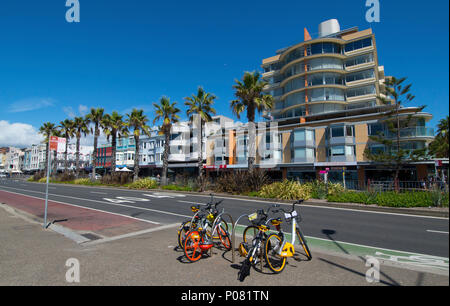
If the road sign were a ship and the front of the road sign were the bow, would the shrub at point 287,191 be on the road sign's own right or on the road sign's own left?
on the road sign's own left

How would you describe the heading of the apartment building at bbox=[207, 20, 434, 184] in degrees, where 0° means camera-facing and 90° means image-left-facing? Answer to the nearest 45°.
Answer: approximately 45°

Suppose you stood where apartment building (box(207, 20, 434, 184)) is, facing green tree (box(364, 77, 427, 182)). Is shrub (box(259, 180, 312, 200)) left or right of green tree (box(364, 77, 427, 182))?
right

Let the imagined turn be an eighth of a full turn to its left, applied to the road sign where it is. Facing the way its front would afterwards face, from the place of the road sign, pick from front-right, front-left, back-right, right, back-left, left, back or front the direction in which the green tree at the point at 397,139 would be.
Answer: front-left

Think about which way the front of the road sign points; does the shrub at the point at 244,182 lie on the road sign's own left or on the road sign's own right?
on the road sign's own left

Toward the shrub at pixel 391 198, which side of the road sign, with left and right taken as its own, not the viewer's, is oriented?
left

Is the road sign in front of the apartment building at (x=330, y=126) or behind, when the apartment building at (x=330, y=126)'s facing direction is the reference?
in front

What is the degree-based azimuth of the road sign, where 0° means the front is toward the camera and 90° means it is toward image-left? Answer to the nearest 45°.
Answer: approximately 0°

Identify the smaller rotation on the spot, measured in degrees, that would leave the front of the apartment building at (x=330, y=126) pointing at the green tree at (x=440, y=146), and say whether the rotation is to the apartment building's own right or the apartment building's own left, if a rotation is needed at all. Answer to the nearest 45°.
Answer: approximately 45° to the apartment building's own left

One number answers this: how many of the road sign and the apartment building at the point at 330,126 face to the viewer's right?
0
